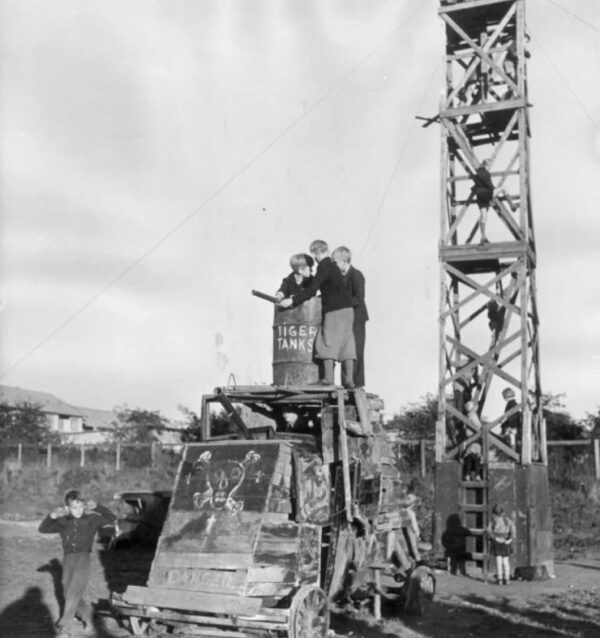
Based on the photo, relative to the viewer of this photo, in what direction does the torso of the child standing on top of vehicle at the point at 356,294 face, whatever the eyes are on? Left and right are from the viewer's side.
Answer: facing to the left of the viewer

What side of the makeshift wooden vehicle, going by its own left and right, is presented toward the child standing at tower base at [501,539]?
back

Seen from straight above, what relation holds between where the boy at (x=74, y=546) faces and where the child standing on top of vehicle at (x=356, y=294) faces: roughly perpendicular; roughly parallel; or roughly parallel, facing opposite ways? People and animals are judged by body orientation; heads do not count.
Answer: roughly perpendicular

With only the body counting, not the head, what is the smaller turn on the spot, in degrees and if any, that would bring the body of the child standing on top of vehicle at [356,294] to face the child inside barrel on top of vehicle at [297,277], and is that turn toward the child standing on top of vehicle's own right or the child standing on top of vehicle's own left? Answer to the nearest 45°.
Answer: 0° — they already face them

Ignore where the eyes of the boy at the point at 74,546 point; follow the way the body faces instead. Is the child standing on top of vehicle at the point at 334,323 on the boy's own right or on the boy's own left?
on the boy's own left

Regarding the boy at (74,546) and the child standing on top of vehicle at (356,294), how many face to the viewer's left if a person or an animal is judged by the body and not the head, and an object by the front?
1

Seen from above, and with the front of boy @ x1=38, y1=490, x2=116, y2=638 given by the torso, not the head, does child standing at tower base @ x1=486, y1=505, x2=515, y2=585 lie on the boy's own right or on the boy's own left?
on the boy's own left

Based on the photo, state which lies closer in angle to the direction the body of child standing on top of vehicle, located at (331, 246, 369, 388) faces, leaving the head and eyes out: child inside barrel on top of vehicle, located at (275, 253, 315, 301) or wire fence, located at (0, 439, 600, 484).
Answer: the child inside barrel on top of vehicle
